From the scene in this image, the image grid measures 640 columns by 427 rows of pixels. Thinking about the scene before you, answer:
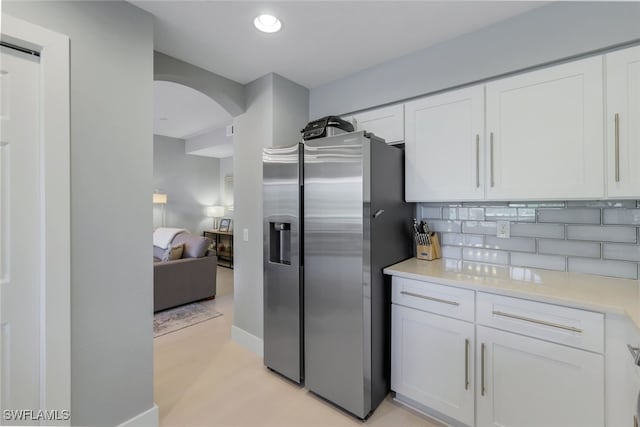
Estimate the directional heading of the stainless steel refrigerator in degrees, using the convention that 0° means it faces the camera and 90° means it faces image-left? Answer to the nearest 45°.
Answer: approximately 45°

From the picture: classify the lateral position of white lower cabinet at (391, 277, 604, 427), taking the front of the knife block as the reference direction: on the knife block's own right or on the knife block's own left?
on the knife block's own left

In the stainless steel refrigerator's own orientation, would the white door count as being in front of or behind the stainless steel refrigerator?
in front

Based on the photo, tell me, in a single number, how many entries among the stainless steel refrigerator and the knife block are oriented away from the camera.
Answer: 0

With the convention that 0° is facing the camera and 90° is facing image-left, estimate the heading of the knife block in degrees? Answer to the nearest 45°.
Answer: approximately 45°

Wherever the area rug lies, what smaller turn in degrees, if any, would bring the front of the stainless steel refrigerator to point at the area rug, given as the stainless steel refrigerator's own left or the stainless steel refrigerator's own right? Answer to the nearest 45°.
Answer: approximately 90° to the stainless steel refrigerator's own right

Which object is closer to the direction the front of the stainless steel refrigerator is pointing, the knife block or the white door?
the white door
